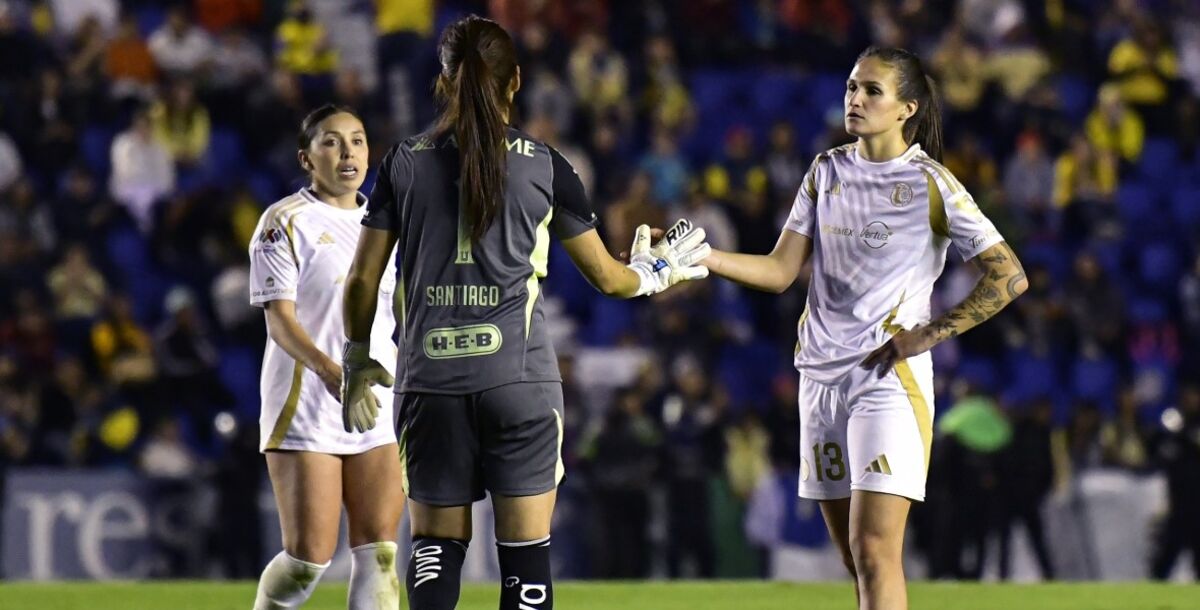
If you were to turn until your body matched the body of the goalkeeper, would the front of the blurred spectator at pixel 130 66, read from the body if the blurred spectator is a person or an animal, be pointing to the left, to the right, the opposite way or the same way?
the opposite way

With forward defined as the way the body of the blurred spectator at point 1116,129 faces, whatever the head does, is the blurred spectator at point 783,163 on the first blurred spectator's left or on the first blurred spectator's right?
on the first blurred spectator's right

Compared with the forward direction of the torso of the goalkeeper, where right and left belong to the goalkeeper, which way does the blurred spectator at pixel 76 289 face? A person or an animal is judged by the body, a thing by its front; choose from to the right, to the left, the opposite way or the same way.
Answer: the opposite way

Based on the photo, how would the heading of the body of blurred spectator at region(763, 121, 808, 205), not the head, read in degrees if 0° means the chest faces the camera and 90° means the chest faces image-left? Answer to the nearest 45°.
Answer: approximately 0°

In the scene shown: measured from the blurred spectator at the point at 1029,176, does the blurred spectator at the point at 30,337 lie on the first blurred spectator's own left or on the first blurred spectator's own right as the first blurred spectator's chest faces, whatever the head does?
on the first blurred spectator's own right

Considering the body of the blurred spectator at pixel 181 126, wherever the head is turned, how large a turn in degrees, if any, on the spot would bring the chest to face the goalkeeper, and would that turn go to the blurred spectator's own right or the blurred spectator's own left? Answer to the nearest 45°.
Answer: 0° — they already face them

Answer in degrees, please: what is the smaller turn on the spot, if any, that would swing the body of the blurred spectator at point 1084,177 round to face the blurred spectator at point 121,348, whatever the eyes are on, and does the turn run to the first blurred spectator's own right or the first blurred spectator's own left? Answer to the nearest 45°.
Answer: approximately 45° to the first blurred spectator's own right

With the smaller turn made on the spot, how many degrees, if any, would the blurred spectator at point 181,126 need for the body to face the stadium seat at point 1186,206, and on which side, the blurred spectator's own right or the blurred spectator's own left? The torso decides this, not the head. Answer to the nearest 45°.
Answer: approximately 90° to the blurred spectator's own left

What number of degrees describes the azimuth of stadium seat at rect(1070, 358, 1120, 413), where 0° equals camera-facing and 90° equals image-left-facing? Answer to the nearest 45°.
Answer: approximately 0°

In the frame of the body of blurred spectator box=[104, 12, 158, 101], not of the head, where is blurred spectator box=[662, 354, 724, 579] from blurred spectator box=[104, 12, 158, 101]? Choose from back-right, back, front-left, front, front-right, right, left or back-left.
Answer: front-left

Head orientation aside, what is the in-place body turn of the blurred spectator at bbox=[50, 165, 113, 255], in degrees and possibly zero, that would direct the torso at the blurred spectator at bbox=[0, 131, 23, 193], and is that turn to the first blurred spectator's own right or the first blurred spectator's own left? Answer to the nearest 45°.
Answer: approximately 135° to the first blurred spectator's own right
